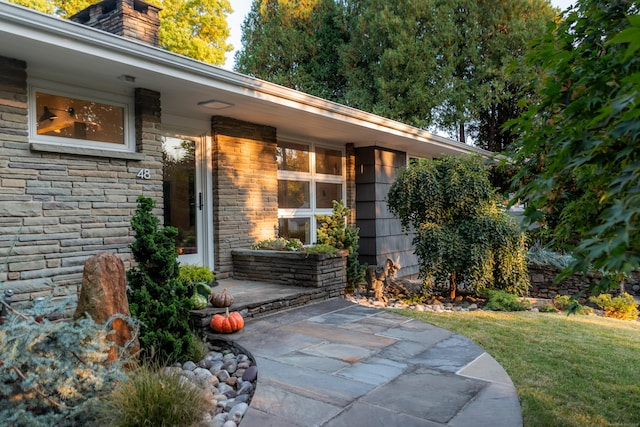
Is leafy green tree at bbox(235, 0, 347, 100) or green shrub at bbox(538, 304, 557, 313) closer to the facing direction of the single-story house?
the green shrub

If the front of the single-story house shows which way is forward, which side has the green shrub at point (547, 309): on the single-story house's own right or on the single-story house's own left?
on the single-story house's own left

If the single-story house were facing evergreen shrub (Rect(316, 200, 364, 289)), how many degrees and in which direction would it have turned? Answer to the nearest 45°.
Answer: approximately 90° to its left

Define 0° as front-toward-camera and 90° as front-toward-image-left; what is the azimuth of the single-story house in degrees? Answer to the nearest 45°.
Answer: approximately 315°

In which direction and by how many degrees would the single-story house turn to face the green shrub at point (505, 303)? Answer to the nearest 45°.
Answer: approximately 45° to its left
